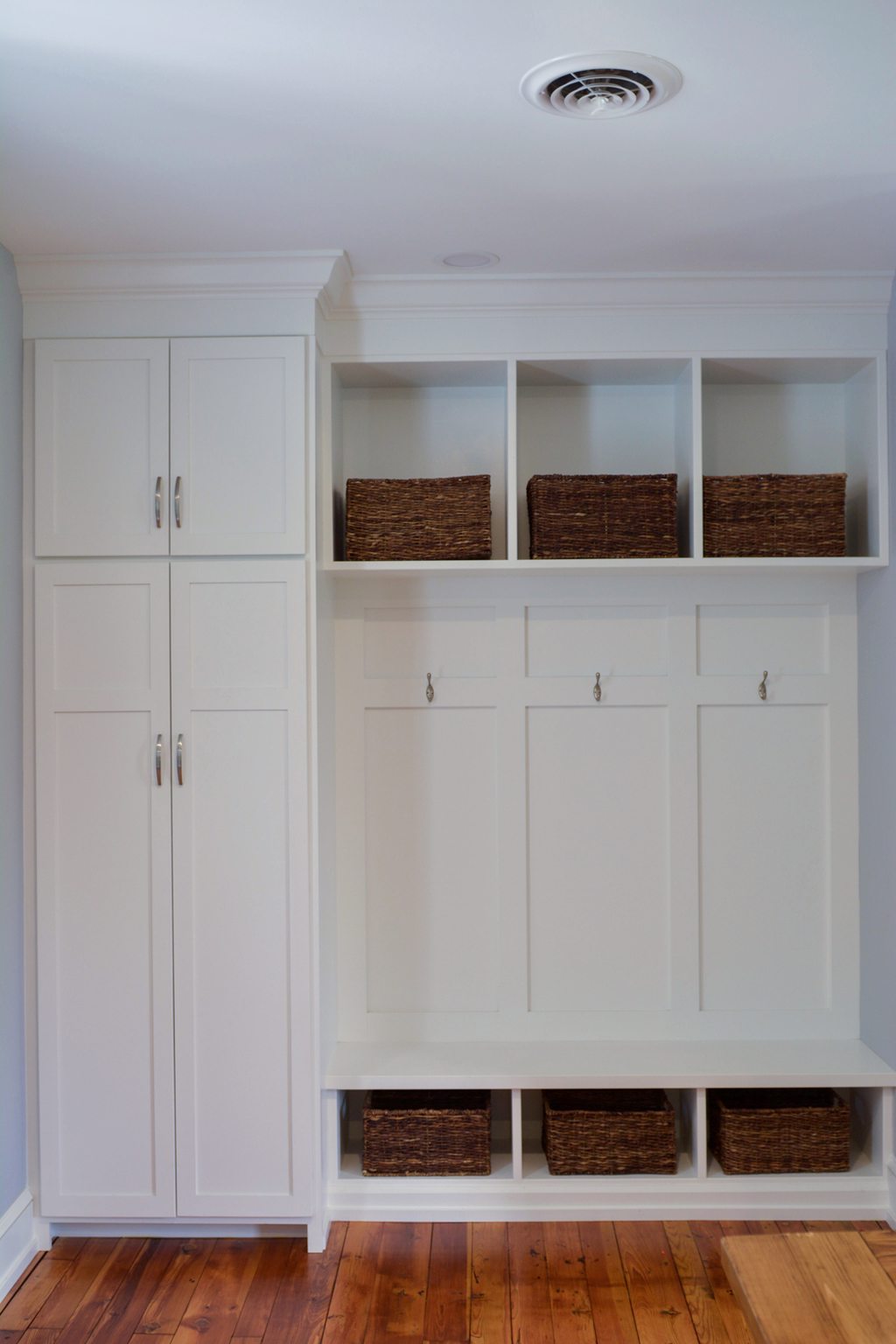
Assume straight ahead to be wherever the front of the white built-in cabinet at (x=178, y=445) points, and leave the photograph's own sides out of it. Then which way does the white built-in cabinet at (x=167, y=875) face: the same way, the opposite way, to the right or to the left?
the same way

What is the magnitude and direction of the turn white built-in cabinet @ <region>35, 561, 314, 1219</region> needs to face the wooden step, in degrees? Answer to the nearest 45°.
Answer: approximately 45° to its left

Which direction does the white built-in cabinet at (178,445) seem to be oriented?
toward the camera

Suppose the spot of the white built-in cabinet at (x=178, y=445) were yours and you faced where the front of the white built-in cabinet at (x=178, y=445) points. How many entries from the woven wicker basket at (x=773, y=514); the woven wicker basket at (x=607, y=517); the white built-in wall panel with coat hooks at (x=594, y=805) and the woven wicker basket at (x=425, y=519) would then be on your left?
4

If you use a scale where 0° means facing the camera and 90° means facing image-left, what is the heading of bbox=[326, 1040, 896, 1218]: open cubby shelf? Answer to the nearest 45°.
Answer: approximately 0°

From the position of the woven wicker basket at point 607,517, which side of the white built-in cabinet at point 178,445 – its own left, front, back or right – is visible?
left

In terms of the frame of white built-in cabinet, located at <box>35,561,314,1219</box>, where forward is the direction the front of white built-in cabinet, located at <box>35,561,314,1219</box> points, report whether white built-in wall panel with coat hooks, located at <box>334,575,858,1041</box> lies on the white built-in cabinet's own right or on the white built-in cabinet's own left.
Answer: on the white built-in cabinet's own left

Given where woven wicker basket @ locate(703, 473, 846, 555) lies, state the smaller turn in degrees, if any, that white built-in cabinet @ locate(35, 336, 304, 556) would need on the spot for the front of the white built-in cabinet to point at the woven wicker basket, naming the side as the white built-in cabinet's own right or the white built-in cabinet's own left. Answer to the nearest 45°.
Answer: approximately 90° to the white built-in cabinet's own left

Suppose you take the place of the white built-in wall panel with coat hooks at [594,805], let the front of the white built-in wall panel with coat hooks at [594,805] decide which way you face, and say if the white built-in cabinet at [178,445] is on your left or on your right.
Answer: on your right

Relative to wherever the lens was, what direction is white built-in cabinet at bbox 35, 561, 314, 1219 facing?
facing the viewer

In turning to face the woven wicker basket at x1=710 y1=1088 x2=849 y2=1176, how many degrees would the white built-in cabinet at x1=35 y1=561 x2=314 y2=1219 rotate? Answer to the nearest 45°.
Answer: approximately 90° to its left

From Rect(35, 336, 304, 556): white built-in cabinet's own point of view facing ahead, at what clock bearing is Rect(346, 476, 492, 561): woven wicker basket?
The woven wicker basket is roughly at 9 o'clock from the white built-in cabinet.

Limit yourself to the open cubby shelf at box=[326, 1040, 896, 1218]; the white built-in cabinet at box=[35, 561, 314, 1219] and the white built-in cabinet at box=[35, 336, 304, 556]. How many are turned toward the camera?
3

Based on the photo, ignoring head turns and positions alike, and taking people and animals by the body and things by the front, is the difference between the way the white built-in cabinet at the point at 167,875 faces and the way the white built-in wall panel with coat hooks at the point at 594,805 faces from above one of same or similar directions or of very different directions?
same or similar directions

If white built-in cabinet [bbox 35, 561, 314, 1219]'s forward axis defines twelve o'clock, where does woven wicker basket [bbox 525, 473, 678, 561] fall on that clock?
The woven wicker basket is roughly at 9 o'clock from the white built-in cabinet.

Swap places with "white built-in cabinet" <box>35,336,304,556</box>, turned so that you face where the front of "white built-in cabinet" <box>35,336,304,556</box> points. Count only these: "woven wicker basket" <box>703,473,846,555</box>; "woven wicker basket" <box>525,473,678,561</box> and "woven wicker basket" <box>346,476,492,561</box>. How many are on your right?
0
